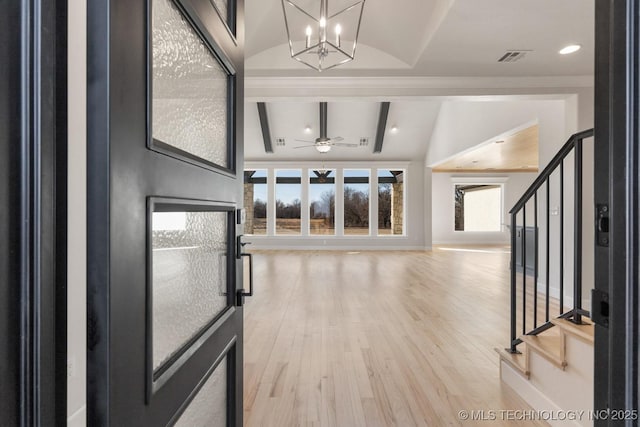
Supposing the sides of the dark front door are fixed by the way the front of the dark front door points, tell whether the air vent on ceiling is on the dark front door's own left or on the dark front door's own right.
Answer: on the dark front door's own left

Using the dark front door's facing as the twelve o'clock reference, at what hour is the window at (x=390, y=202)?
The window is roughly at 9 o'clock from the dark front door.

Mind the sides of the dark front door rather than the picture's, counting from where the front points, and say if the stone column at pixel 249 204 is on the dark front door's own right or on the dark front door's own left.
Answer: on the dark front door's own left

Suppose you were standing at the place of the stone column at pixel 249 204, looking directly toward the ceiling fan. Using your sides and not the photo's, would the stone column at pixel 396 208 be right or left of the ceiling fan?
left

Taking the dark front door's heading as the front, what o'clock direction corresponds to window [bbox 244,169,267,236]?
The window is roughly at 8 o'clock from the dark front door.

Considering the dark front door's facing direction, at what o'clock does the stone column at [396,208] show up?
The stone column is roughly at 9 o'clock from the dark front door.

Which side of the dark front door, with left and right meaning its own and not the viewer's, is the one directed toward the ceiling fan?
left

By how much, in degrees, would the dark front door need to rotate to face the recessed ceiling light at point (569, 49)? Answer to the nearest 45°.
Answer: approximately 45° to its left

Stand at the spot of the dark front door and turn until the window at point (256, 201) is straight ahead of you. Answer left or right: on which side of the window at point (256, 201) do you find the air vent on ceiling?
right

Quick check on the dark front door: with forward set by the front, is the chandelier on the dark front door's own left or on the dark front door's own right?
on the dark front door's own left

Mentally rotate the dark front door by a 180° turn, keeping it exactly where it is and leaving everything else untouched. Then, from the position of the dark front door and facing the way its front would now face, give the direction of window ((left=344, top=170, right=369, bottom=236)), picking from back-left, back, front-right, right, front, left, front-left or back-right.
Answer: right

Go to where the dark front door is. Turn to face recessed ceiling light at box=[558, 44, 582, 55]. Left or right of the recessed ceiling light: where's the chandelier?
left

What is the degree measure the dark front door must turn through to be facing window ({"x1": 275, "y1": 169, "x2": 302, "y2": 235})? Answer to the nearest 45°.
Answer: approximately 135° to its left
